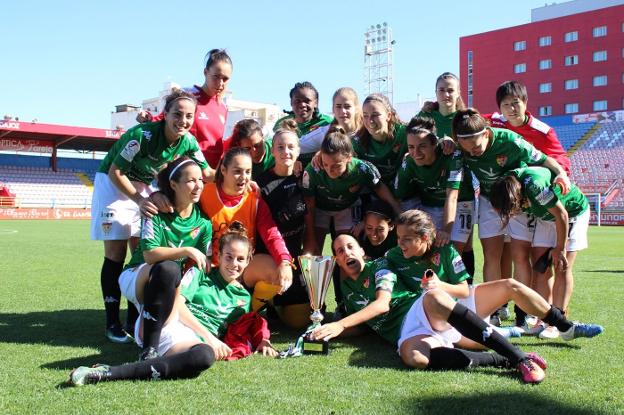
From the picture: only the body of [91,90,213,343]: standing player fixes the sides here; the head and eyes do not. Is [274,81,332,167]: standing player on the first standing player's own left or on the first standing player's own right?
on the first standing player's own left

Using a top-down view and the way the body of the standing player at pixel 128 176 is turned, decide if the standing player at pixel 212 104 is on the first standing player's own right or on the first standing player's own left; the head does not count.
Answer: on the first standing player's own left

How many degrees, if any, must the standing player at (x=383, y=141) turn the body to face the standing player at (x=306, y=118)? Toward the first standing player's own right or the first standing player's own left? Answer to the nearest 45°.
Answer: approximately 135° to the first standing player's own right

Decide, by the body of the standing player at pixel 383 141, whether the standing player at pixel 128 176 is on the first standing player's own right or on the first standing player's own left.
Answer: on the first standing player's own right

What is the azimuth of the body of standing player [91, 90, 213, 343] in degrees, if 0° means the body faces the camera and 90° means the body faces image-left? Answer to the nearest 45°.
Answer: approximately 315°

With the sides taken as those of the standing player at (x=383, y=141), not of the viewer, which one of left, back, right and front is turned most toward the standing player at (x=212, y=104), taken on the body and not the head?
right

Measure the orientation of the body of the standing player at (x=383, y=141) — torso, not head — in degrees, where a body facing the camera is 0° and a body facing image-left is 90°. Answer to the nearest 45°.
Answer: approximately 0°
